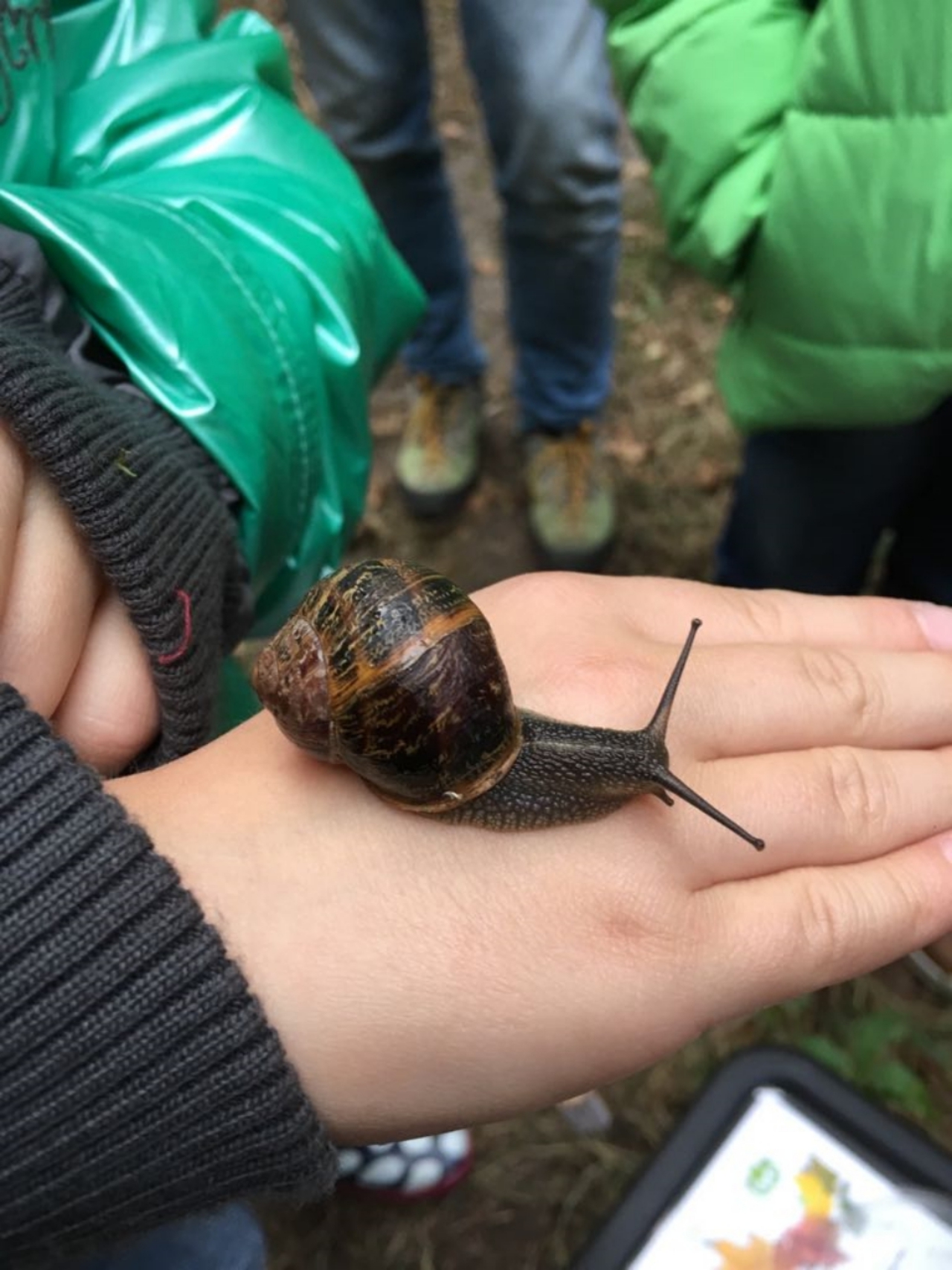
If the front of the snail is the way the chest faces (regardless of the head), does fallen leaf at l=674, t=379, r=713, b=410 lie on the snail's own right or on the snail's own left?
on the snail's own left

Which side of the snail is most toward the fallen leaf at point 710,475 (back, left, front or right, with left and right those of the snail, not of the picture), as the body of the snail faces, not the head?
left

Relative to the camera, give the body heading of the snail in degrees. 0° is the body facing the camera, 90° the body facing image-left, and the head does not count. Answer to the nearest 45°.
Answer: approximately 270°

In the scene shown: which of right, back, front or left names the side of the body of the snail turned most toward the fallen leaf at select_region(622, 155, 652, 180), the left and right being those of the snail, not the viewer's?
left
